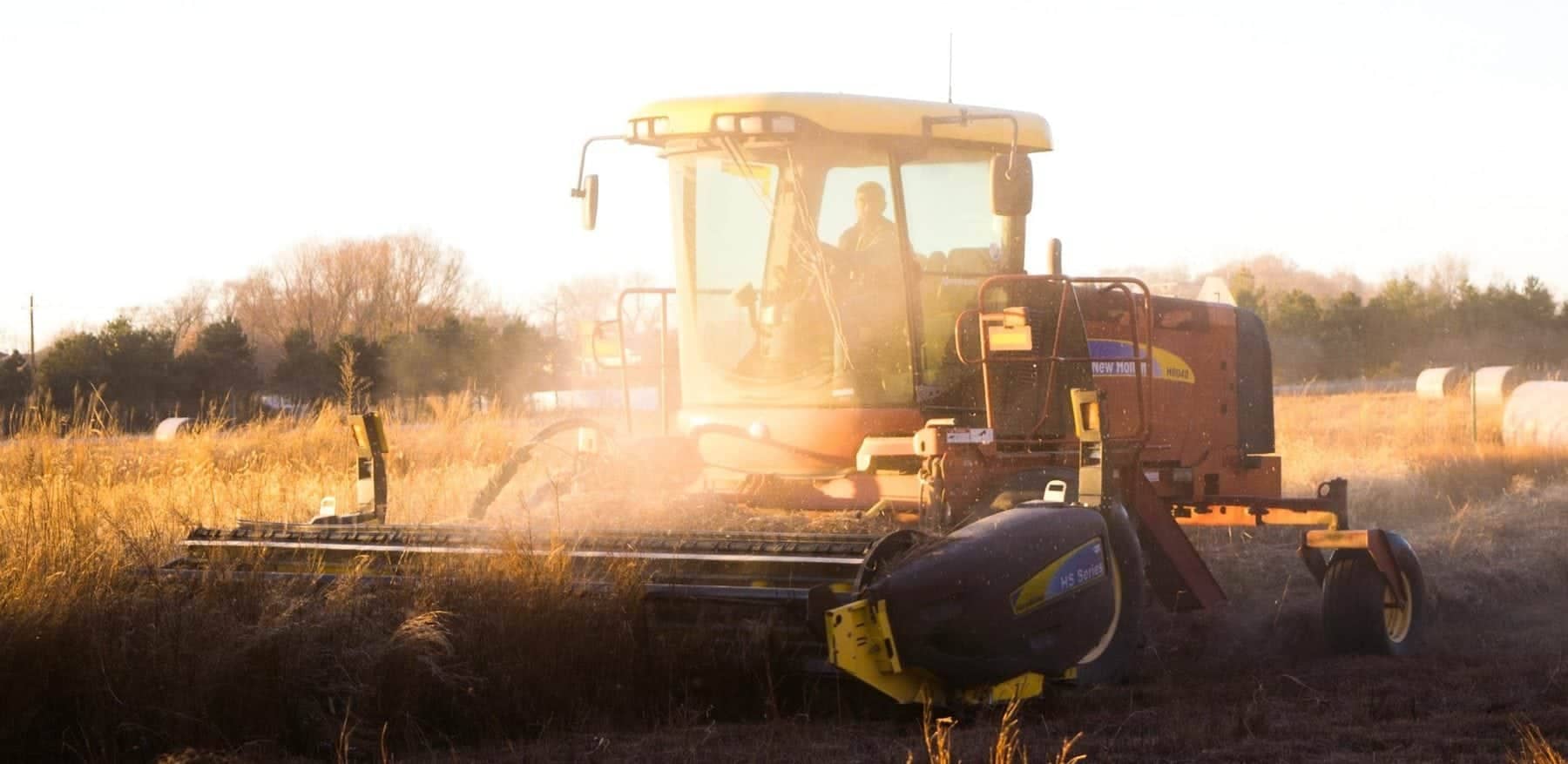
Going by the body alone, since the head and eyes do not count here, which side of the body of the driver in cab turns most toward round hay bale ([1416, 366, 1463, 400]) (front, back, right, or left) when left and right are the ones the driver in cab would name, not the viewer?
back

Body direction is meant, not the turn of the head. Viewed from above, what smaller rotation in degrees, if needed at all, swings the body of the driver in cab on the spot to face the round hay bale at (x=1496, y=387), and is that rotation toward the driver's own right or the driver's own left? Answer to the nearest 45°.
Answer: approximately 180°

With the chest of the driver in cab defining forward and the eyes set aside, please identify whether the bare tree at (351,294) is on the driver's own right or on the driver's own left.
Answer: on the driver's own right

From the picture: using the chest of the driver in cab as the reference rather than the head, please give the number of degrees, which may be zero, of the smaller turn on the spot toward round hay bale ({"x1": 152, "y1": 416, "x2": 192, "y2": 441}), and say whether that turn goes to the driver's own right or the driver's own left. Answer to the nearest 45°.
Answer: approximately 90° to the driver's own right

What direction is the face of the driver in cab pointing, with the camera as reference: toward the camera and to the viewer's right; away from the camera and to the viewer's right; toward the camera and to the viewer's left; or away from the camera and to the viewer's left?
toward the camera and to the viewer's left

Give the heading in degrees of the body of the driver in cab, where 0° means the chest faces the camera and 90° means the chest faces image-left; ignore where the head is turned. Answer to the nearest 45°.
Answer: approximately 45°
